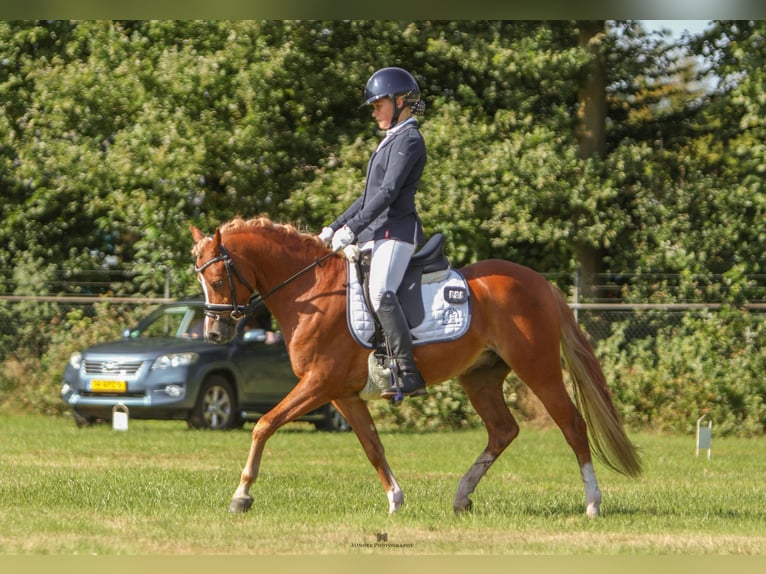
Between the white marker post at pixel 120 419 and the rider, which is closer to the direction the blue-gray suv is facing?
the white marker post

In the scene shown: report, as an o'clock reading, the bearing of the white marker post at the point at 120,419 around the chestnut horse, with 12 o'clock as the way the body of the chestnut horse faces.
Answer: The white marker post is roughly at 2 o'clock from the chestnut horse.

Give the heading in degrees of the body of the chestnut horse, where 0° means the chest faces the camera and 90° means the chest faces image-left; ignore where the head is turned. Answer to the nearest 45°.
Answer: approximately 90°

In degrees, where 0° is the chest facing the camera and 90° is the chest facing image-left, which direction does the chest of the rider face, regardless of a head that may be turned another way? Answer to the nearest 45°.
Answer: approximately 90°

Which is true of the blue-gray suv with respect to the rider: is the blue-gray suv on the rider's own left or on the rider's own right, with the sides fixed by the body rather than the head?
on the rider's own right

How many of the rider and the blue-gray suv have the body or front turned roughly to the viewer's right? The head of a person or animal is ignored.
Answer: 0

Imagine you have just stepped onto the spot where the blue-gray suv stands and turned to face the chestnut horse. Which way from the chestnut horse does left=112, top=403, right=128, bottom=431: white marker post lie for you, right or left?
right

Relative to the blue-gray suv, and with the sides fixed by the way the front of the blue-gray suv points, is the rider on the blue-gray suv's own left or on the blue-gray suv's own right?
on the blue-gray suv's own left

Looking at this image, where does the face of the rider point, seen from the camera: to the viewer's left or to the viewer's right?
to the viewer's left

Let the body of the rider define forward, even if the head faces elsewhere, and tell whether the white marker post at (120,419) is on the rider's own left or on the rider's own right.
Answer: on the rider's own right

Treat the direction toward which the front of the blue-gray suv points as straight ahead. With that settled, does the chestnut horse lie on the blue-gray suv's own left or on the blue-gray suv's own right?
on the blue-gray suv's own left
